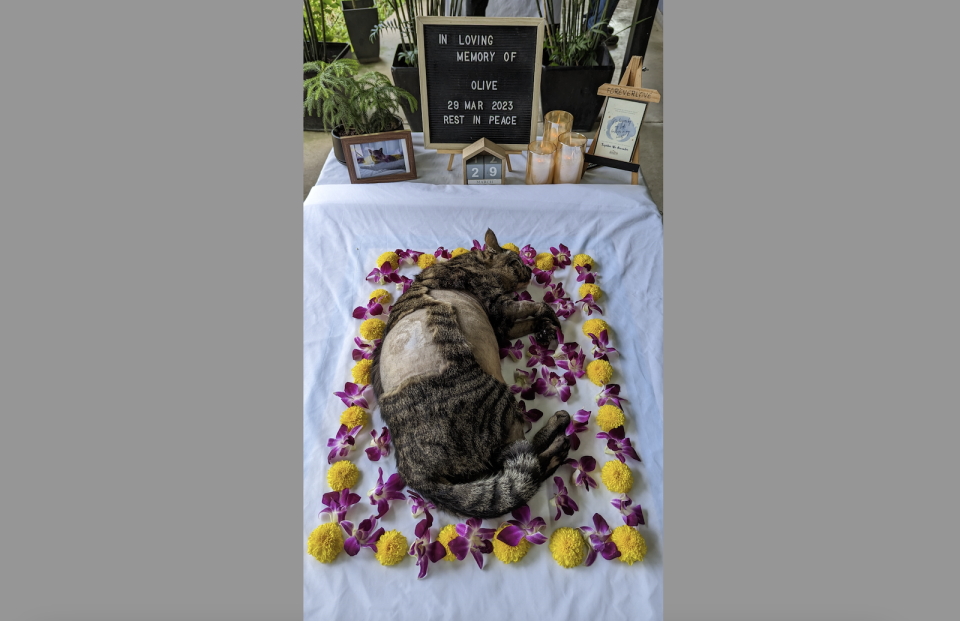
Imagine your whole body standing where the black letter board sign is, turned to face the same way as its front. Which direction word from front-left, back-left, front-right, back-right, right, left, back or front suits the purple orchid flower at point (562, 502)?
front

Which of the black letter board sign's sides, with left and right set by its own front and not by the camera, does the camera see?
front

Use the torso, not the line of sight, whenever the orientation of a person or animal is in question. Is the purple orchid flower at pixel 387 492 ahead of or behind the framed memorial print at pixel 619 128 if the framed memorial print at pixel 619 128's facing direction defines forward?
ahead

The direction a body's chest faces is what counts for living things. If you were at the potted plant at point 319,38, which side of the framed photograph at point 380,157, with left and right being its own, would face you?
back

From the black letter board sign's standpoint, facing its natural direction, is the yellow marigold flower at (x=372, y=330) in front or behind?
in front

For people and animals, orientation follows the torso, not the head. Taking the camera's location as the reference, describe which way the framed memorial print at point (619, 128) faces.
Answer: facing the viewer

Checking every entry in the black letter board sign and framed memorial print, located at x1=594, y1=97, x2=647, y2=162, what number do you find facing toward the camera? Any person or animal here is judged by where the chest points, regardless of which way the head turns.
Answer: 2

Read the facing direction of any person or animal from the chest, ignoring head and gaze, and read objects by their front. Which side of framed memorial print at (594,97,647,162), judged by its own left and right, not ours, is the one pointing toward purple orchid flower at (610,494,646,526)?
front

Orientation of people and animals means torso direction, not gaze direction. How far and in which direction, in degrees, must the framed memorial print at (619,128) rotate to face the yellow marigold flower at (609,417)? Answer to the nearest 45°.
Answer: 0° — it already faces it

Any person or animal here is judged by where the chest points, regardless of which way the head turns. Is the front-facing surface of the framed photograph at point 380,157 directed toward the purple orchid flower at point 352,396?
yes

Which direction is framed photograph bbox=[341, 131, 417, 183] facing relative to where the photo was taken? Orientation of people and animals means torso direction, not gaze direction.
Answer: toward the camera

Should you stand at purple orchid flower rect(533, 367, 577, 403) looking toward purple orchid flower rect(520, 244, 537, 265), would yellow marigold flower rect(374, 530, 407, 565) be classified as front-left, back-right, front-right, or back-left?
back-left
